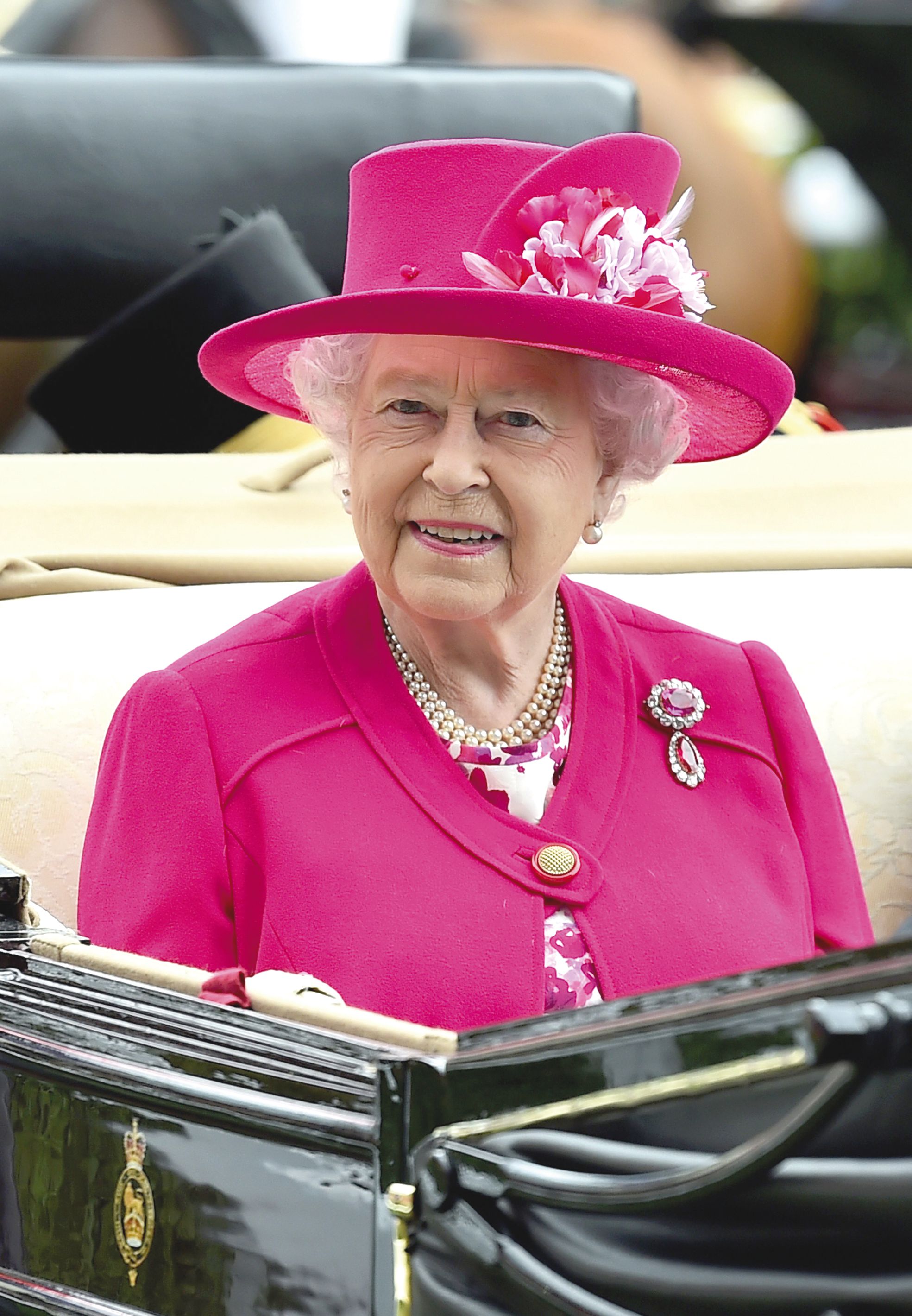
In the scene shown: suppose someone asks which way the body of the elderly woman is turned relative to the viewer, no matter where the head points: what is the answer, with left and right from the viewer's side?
facing the viewer
